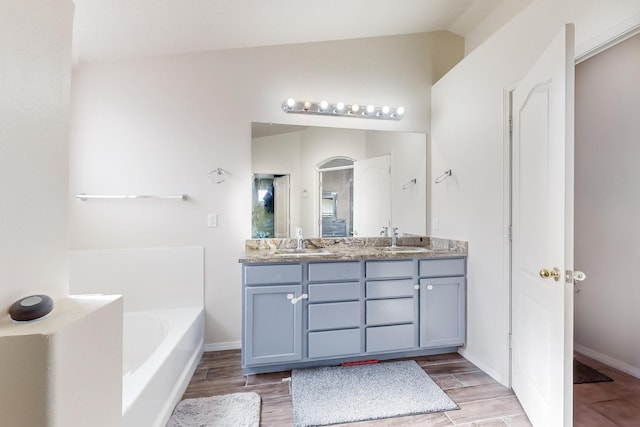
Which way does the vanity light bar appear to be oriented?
toward the camera

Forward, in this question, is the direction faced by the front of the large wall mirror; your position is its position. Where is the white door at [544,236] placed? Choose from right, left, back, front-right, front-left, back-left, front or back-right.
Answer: front-left

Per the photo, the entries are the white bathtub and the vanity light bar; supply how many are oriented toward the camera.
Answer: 1

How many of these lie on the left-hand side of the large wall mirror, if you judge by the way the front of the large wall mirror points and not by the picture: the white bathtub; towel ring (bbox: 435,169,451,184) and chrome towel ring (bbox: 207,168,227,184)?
1

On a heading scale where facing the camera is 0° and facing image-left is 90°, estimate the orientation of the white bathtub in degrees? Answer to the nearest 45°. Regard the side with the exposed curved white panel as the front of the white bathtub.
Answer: approximately 270°

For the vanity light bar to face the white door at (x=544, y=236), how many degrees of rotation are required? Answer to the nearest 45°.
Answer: approximately 45° to its left

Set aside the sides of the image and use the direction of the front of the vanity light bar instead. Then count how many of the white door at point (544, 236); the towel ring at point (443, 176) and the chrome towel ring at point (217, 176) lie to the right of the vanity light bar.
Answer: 1

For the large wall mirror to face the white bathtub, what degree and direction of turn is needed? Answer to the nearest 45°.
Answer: approximately 45° to its right
